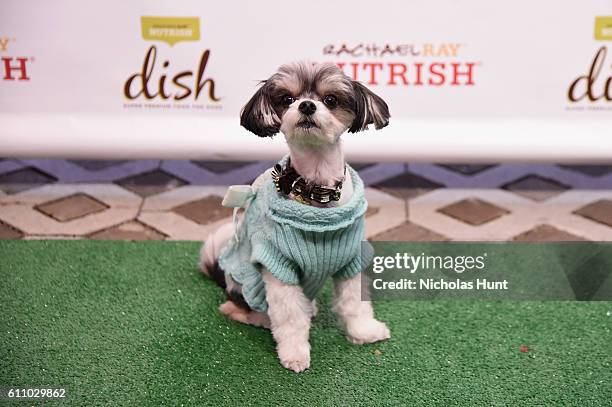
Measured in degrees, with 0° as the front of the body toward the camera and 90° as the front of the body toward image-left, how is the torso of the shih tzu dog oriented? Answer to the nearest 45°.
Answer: approximately 315°
